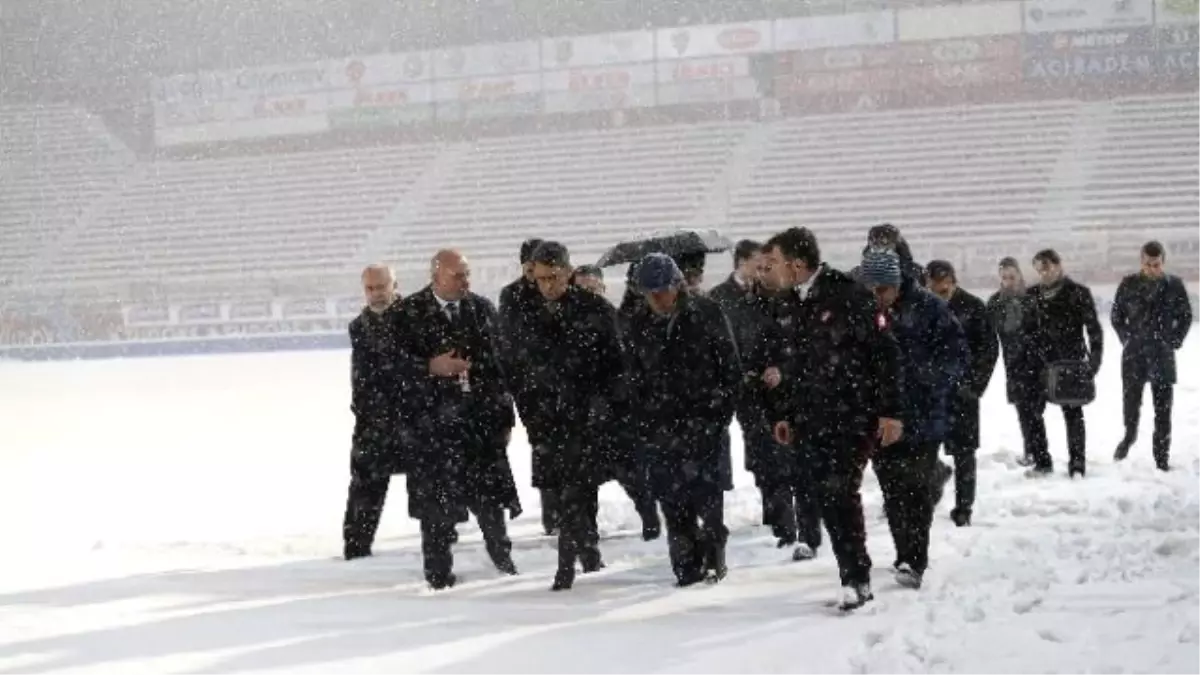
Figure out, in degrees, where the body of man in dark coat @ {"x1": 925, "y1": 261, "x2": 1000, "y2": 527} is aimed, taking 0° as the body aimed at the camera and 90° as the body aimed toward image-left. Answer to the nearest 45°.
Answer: approximately 45°

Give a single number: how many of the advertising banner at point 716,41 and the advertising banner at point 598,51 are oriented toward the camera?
2

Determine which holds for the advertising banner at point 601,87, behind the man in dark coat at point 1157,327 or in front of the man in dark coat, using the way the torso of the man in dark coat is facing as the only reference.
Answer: behind

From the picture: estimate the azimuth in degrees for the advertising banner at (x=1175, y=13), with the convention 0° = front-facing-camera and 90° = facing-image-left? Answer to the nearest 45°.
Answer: approximately 0°

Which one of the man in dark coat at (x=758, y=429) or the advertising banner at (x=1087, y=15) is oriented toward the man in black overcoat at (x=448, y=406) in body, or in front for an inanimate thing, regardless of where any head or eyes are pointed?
the advertising banner

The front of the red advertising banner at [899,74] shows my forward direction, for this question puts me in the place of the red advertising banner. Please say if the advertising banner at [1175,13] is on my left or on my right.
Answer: on my left

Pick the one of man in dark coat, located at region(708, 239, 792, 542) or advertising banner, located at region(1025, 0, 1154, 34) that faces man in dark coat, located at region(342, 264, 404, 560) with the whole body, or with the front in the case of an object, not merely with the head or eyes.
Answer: the advertising banner

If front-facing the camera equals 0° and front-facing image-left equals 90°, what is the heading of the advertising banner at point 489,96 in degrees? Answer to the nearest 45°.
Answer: approximately 0°

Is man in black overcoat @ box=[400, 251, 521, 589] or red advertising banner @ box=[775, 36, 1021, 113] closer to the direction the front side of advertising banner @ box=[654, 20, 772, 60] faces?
the man in black overcoat
